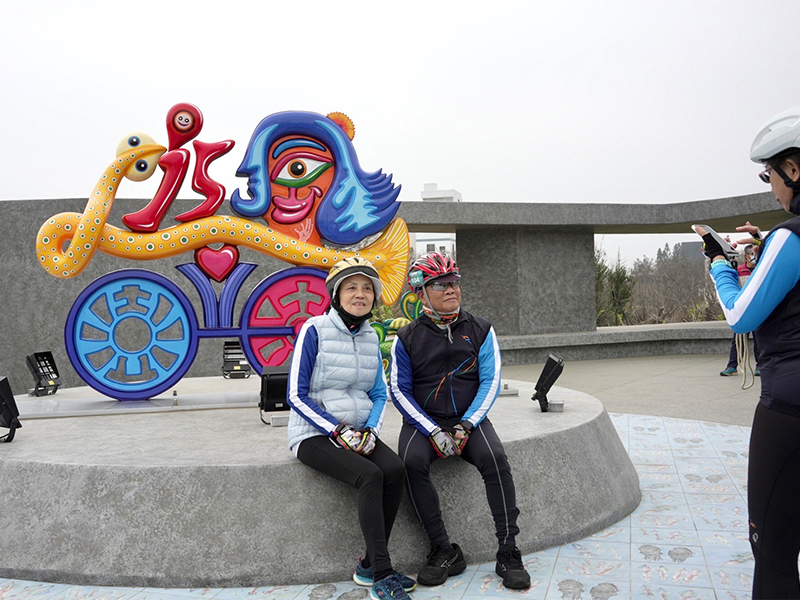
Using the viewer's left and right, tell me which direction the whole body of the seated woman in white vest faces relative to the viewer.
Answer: facing the viewer and to the right of the viewer

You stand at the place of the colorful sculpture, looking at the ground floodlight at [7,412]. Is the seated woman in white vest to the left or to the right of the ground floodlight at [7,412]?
left

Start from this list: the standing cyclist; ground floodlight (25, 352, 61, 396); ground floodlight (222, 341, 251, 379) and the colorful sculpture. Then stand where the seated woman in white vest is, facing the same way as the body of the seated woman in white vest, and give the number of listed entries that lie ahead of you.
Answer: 1

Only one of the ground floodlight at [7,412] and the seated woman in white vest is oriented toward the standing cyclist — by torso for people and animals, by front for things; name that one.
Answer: the seated woman in white vest

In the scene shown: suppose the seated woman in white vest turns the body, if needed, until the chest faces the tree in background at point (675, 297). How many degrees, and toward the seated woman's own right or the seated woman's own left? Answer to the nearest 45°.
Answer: approximately 90° to the seated woman's own left

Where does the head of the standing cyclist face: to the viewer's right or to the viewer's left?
to the viewer's left

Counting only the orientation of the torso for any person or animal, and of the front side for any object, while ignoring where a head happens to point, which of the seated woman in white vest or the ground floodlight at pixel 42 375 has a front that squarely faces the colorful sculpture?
the ground floodlight

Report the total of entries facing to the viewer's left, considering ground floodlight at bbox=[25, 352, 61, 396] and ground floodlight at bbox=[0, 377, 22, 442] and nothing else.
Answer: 0

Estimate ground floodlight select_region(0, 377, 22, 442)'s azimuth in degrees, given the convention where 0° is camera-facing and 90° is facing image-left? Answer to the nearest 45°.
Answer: approximately 225°

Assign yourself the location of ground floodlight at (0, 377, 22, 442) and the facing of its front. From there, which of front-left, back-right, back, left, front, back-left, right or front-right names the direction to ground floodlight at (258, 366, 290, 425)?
front-right

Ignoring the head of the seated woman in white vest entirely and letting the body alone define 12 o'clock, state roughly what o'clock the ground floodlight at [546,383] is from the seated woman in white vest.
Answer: The ground floodlight is roughly at 9 o'clock from the seated woman in white vest.
